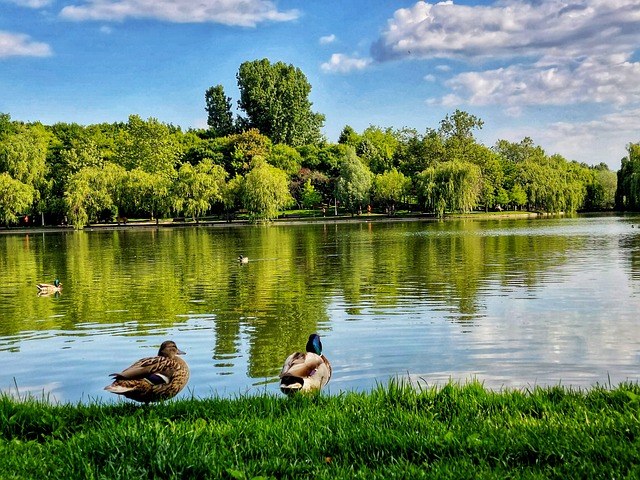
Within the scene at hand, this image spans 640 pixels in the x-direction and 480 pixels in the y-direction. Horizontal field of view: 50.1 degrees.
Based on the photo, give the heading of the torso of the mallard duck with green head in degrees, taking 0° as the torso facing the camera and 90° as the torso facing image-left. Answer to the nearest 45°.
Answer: approximately 225°
